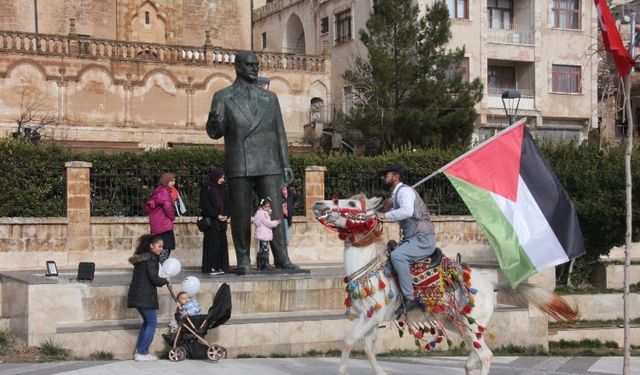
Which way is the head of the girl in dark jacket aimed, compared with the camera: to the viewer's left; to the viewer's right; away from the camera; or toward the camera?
to the viewer's right

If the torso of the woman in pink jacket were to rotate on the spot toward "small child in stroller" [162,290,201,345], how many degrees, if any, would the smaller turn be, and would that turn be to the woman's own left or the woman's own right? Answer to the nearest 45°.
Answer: approximately 90° to the woman's own right

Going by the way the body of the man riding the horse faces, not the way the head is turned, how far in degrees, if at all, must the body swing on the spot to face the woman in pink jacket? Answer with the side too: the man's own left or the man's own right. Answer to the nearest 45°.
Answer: approximately 45° to the man's own right

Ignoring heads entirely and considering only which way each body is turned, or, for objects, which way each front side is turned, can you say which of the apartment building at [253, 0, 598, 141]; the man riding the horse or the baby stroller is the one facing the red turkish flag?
the apartment building

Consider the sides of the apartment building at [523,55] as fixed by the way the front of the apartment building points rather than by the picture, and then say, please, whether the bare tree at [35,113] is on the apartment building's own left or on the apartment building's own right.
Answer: on the apartment building's own right

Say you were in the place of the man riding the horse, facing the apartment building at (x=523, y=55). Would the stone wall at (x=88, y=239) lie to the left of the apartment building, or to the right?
left

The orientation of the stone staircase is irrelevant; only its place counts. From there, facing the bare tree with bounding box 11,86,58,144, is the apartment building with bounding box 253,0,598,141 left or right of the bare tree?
right

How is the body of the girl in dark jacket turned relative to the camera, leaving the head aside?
to the viewer's right

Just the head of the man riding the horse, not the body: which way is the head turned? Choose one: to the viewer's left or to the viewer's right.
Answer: to the viewer's left

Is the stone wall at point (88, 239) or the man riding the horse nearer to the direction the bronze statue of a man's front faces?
the man riding the horse

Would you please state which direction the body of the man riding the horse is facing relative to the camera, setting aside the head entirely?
to the viewer's left
